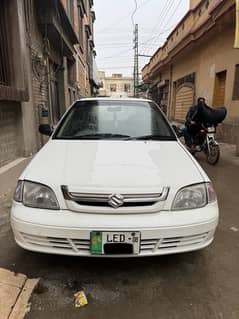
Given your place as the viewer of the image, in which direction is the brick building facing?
facing to the right of the viewer

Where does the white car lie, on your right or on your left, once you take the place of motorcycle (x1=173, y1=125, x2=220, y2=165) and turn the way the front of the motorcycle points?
on your right

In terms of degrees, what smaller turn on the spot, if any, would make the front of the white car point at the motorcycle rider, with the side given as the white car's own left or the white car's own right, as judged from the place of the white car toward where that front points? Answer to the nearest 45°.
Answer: approximately 135° to the white car's own left

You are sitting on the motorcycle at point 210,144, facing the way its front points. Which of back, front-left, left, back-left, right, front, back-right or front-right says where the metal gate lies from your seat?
right

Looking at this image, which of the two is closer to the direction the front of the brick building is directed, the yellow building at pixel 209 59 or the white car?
the yellow building

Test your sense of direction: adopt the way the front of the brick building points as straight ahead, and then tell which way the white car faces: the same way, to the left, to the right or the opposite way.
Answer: to the right

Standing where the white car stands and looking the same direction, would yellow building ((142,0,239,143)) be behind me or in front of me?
behind

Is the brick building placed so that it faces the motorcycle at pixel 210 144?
yes

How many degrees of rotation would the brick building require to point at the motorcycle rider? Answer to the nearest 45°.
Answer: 0° — it already faces them

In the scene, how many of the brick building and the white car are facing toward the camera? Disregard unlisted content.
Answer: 1

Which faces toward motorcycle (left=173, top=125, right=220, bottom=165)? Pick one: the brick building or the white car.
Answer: the brick building

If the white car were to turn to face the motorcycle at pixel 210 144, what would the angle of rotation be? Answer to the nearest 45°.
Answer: approximately 135° to its left
